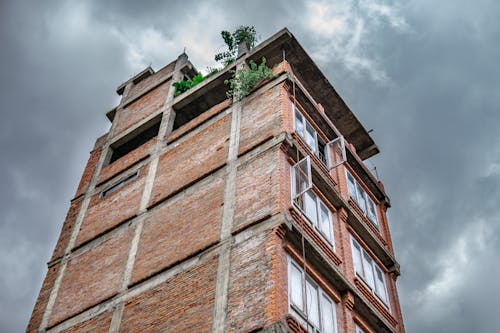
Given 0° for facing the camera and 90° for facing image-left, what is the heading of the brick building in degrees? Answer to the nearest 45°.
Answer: approximately 315°
